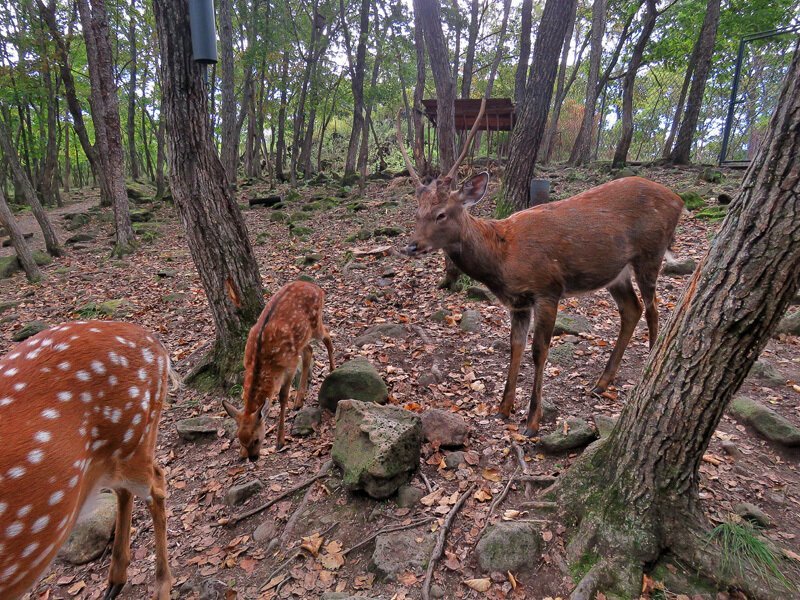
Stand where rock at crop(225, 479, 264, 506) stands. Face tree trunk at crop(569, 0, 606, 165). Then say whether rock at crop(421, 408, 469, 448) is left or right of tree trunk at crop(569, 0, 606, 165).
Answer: right

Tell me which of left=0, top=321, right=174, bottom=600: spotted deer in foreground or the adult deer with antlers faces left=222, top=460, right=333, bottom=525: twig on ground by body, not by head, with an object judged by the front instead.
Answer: the adult deer with antlers

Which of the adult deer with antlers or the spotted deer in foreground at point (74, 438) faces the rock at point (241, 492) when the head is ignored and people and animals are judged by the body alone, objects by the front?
the adult deer with antlers

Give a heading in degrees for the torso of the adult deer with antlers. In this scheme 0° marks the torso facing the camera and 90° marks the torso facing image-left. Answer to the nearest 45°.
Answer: approximately 45°

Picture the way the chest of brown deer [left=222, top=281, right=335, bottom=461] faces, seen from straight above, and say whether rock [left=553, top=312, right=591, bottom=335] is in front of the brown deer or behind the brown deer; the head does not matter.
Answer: behind

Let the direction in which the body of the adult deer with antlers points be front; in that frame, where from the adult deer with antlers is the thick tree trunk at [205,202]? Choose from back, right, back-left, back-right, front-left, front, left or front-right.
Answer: front-right

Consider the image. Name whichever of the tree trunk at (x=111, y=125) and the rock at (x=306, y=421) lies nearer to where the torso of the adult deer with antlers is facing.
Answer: the rock

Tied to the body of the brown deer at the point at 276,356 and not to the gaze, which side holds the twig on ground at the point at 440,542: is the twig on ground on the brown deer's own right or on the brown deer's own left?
on the brown deer's own left

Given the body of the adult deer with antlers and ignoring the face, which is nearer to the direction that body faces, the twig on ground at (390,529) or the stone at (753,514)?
the twig on ground

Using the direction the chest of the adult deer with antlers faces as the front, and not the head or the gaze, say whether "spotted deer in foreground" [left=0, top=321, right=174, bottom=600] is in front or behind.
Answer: in front

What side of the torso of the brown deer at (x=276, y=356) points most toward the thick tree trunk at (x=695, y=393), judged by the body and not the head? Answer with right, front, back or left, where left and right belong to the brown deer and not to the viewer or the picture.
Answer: left

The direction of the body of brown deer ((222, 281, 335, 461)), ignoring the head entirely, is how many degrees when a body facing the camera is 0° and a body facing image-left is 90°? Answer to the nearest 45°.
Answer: approximately 45°

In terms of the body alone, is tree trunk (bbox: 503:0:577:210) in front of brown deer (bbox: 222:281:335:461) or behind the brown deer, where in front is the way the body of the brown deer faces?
behind
